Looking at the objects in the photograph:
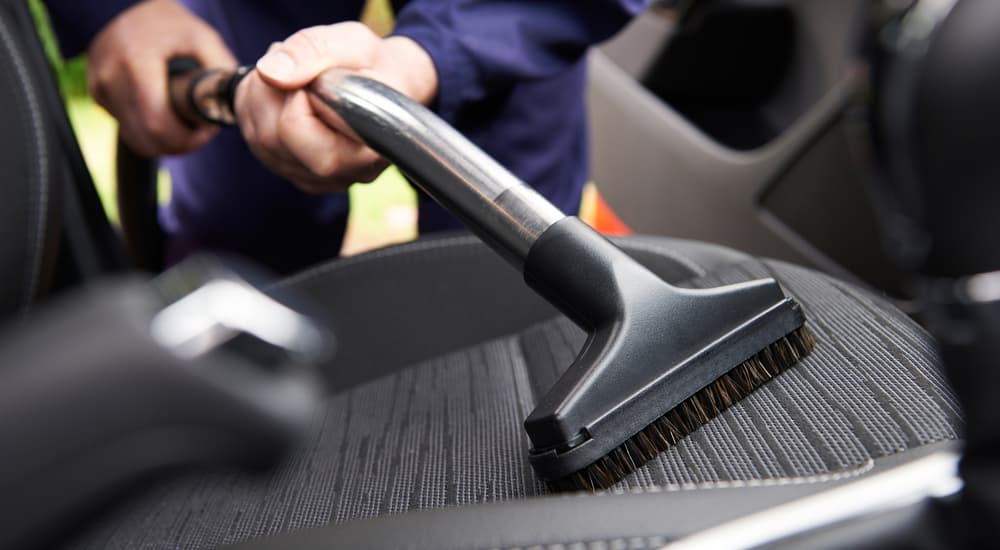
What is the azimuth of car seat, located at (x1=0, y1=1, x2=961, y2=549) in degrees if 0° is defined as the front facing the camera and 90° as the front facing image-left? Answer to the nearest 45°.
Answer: approximately 270°

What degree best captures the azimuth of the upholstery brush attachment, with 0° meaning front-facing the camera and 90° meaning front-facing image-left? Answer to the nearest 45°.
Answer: approximately 315°
